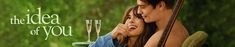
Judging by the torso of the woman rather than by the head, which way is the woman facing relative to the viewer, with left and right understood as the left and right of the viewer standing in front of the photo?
facing the viewer and to the left of the viewer
